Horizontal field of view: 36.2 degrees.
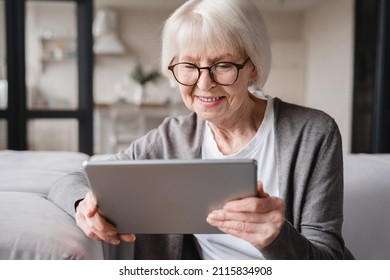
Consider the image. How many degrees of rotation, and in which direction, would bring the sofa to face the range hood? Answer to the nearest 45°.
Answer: approximately 180°

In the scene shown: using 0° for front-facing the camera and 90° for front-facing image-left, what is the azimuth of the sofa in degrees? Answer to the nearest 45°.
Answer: approximately 0°

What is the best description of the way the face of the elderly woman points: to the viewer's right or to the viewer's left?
to the viewer's left
